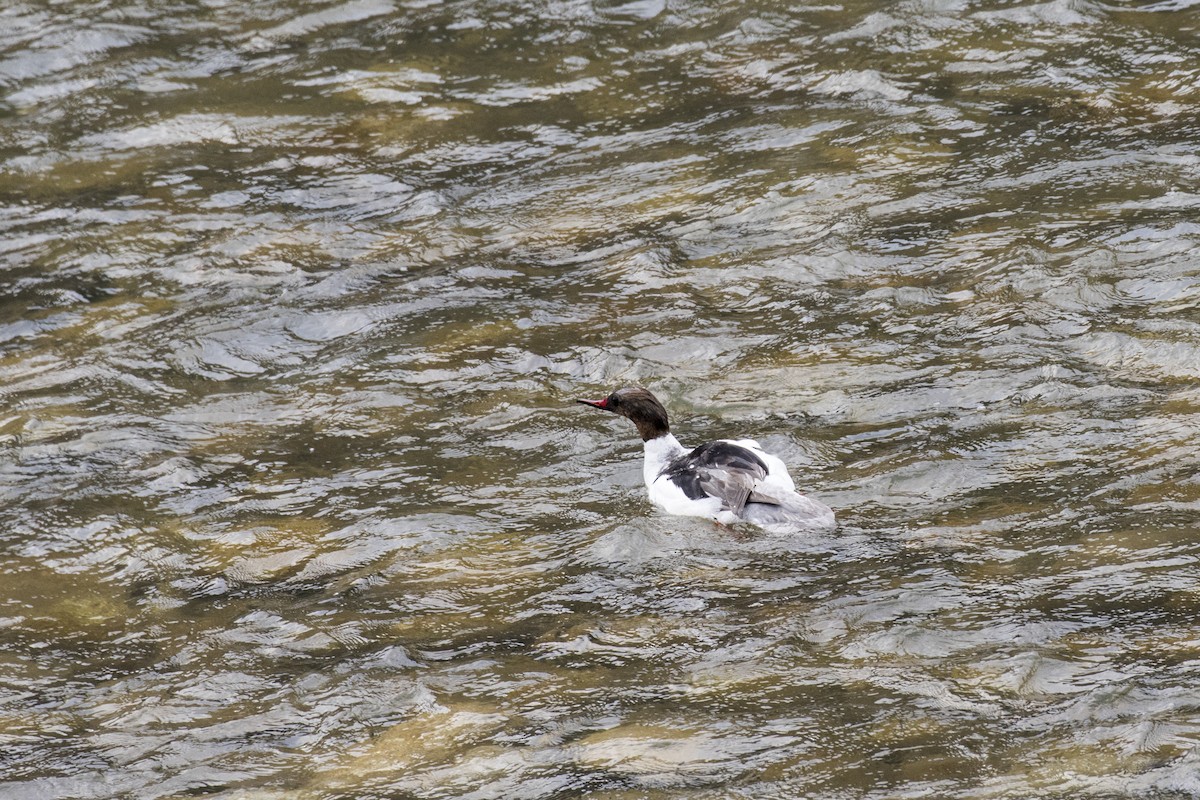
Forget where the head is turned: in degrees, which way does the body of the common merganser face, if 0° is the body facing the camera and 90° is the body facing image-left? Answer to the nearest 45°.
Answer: approximately 90°
